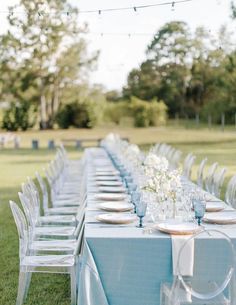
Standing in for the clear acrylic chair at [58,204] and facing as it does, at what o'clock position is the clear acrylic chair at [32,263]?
the clear acrylic chair at [32,263] is roughly at 3 o'clock from the clear acrylic chair at [58,204].

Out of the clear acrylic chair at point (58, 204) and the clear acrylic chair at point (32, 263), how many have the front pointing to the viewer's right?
2

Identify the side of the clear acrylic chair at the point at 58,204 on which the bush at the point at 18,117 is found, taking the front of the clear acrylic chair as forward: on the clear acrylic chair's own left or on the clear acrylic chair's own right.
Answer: on the clear acrylic chair's own left

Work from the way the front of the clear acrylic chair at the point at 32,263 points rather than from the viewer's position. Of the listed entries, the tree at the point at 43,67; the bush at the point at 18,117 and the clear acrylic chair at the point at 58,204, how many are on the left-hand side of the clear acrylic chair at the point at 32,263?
3

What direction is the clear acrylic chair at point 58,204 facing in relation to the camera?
to the viewer's right

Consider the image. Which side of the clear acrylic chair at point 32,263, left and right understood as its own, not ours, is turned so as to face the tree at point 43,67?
left

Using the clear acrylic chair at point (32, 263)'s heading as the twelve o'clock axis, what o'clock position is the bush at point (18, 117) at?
The bush is roughly at 9 o'clock from the clear acrylic chair.

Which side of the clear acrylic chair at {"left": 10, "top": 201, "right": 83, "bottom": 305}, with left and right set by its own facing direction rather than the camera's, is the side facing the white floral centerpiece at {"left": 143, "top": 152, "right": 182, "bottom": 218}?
front

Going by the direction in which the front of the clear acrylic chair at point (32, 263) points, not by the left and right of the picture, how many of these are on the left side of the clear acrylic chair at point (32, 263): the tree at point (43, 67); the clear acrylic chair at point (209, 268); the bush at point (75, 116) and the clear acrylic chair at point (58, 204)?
3

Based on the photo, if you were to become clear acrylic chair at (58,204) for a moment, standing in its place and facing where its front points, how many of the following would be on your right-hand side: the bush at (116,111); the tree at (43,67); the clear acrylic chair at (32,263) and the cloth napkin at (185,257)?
2

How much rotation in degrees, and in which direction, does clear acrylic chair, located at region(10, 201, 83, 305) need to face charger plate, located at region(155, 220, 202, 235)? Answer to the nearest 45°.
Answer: approximately 45° to its right

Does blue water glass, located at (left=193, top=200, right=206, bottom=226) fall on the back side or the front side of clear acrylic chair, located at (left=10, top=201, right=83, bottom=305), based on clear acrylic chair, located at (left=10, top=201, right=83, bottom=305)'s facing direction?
on the front side

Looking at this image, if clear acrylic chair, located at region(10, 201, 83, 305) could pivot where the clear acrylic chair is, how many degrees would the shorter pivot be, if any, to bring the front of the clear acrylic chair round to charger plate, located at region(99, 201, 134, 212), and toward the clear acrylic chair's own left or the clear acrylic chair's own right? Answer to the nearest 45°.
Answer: approximately 45° to the clear acrylic chair's own left

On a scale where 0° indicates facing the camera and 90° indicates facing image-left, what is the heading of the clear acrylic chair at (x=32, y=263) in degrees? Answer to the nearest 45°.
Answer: approximately 270°

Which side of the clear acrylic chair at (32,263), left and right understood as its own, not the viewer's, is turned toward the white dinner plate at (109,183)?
left

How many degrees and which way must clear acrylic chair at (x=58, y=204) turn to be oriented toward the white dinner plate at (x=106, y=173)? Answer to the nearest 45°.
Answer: approximately 45° to its left
